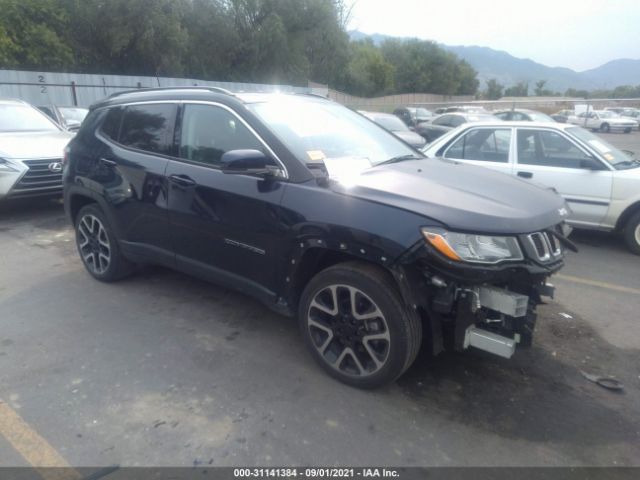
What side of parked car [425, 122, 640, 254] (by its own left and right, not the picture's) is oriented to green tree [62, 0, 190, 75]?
back

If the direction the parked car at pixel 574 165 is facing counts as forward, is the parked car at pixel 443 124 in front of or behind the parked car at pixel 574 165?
behind

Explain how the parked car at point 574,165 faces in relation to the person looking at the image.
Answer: facing the viewer and to the right of the viewer

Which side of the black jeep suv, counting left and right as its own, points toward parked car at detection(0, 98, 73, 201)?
back

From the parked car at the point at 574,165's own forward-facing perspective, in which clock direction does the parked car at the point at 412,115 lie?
the parked car at the point at 412,115 is roughly at 7 o'clock from the parked car at the point at 574,165.

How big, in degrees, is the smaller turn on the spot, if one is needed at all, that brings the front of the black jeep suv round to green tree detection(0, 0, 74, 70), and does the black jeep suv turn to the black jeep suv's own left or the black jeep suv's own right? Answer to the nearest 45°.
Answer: approximately 180°

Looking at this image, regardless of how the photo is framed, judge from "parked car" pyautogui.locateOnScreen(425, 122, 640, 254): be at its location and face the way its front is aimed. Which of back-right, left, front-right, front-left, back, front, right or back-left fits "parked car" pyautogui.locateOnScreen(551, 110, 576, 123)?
back-left

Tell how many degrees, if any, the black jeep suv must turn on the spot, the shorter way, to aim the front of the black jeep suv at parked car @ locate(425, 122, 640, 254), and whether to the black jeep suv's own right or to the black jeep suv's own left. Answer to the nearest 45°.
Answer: approximately 90° to the black jeep suv's own left

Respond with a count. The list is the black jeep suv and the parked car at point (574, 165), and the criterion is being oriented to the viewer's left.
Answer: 0
